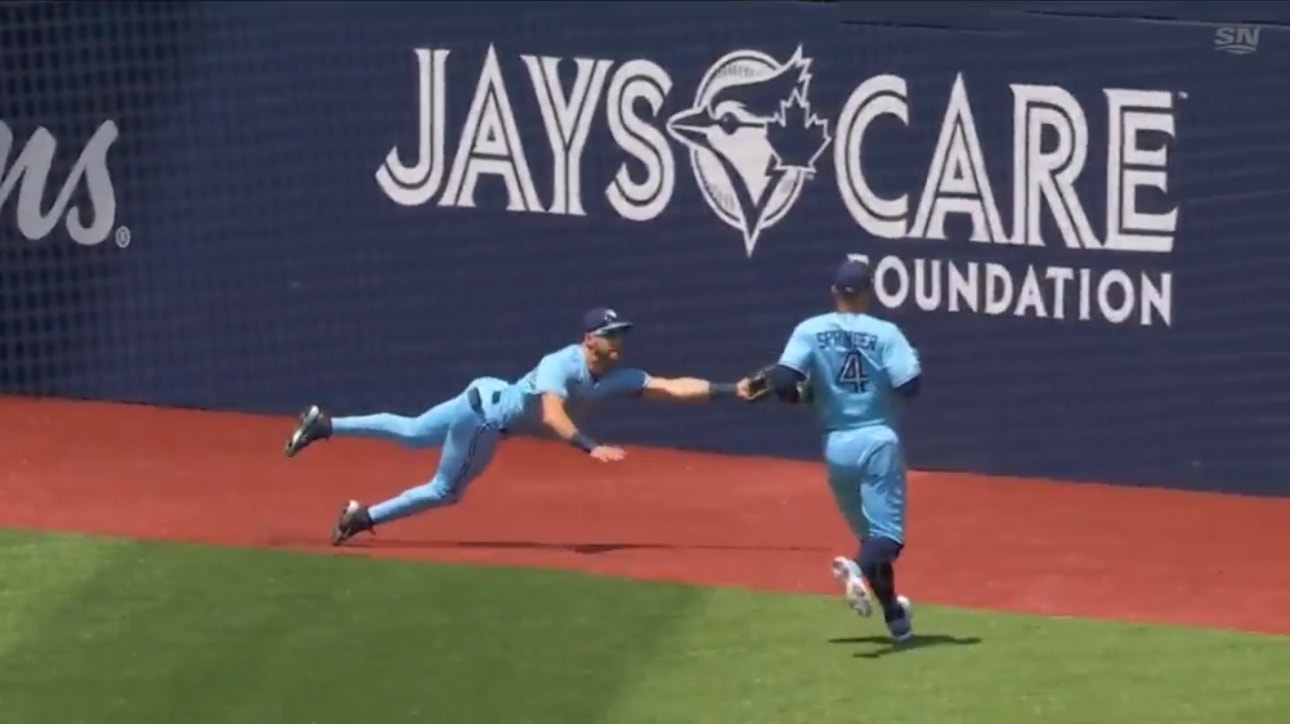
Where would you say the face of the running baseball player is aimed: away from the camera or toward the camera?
away from the camera

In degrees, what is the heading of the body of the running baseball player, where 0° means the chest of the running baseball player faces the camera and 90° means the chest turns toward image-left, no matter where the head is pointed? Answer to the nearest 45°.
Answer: approximately 180°
